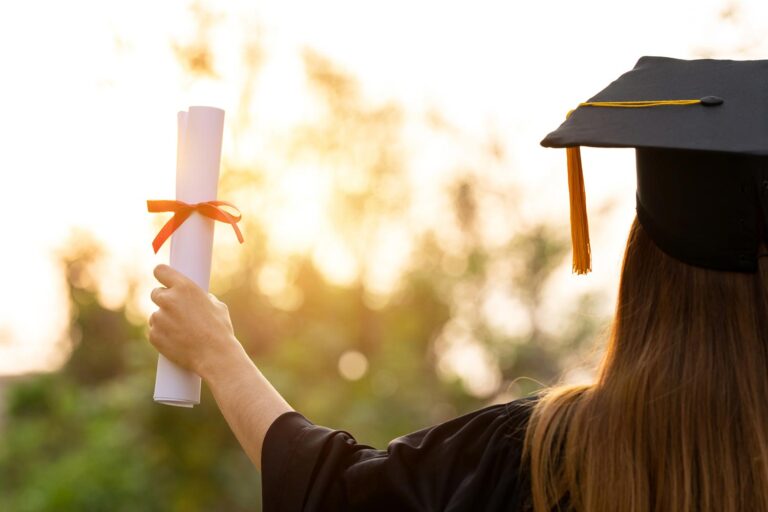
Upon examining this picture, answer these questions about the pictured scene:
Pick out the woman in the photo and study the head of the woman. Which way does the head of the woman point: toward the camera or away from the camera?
away from the camera

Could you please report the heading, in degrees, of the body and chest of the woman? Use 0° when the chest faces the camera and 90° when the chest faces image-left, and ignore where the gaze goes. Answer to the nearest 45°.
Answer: approximately 180°
